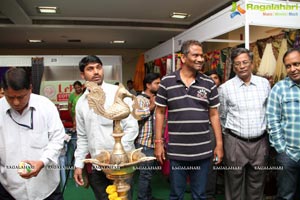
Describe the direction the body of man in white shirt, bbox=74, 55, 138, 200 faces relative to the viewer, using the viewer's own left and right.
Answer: facing the viewer and to the right of the viewer

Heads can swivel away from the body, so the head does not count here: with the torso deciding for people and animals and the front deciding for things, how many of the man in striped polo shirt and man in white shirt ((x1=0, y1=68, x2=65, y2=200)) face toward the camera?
2

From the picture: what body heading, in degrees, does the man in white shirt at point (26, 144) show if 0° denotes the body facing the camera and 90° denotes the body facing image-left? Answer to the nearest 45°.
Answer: approximately 0°

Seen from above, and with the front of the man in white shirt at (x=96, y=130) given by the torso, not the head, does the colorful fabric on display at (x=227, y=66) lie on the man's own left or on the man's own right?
on the man's own left

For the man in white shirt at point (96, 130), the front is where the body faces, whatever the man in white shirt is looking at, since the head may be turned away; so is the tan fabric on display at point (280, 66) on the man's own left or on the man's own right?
on the man's own left

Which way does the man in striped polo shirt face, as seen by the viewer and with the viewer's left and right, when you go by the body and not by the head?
facing the viewer

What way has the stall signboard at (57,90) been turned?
toward the camera

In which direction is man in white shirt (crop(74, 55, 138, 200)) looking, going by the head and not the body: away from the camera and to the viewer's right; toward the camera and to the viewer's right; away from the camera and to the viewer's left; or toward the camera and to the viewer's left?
toward the camera and to the viewer's right

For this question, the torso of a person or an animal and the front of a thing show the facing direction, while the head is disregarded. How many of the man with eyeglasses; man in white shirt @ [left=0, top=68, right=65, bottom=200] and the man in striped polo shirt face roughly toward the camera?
3

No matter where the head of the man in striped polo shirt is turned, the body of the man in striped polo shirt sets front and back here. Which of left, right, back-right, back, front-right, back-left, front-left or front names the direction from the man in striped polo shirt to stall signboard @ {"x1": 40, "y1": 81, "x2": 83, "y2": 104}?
back-right

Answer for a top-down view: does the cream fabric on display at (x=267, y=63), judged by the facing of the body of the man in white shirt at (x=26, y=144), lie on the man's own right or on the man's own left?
on the man's own left

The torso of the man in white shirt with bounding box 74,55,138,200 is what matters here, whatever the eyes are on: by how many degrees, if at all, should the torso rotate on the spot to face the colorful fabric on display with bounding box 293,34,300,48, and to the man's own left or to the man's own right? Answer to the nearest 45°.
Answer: approximately 90° to the man's own left

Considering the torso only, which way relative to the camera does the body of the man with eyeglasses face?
toward the camera
